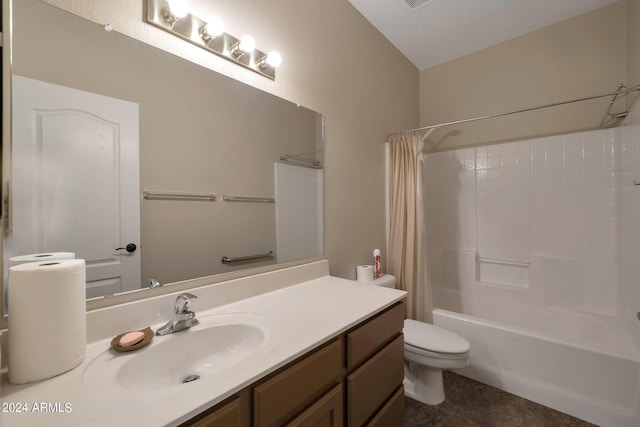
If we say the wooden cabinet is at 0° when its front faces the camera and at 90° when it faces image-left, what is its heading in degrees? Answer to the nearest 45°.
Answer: approximately 315°

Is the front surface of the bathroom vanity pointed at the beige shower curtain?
no

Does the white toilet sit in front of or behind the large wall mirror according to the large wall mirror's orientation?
in front

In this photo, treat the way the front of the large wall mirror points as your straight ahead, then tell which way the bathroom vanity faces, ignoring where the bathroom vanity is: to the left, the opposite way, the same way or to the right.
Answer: the same way

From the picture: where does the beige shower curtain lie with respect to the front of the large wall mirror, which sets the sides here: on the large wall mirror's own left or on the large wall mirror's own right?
on the large wall mirror's own left

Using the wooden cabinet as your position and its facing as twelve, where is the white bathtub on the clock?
The white bathtub is roughly at 10 o'clock from the wooden cabinet.

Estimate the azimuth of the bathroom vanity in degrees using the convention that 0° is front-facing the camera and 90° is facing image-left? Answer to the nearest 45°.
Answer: approximately 315°

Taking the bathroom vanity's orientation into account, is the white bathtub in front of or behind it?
in front

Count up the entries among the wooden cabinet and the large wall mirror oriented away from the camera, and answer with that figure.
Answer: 0

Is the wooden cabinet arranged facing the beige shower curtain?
no

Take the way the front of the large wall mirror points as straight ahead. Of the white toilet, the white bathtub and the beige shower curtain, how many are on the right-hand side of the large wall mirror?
0

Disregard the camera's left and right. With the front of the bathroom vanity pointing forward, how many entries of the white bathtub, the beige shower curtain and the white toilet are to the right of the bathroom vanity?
0

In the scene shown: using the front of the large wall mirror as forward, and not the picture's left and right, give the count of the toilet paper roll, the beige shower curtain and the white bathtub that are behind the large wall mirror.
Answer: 0

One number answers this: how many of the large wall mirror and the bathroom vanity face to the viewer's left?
0
